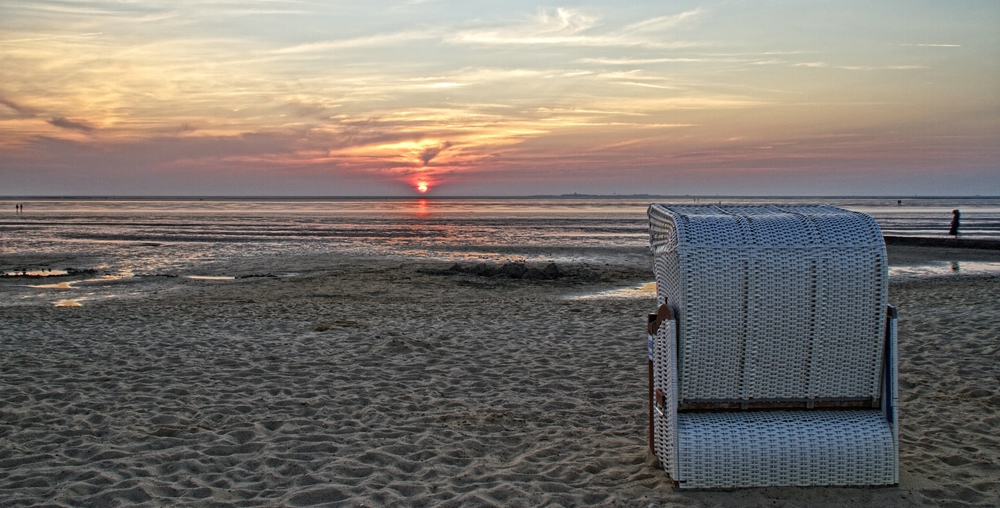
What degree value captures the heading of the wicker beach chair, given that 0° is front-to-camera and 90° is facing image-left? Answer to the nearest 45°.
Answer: approximately 180°
